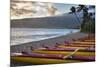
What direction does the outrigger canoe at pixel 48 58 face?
to the viewer's left
